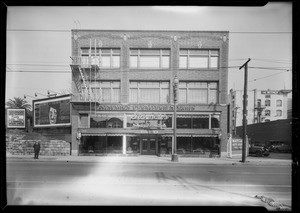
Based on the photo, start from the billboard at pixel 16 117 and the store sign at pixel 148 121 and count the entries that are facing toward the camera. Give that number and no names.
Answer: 2

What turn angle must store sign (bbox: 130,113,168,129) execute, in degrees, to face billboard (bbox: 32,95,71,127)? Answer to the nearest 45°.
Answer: approximately 90° to its right

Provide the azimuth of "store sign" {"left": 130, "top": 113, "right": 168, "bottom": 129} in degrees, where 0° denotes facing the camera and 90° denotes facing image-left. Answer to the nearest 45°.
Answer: approximately 0°

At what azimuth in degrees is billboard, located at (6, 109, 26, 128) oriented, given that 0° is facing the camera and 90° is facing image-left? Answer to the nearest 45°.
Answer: approximately 0°

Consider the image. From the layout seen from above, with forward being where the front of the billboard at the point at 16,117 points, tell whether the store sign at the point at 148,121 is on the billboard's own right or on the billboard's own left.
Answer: on the billboard's own left

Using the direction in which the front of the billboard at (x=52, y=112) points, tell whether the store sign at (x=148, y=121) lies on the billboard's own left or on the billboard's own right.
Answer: on the billboard's own left
